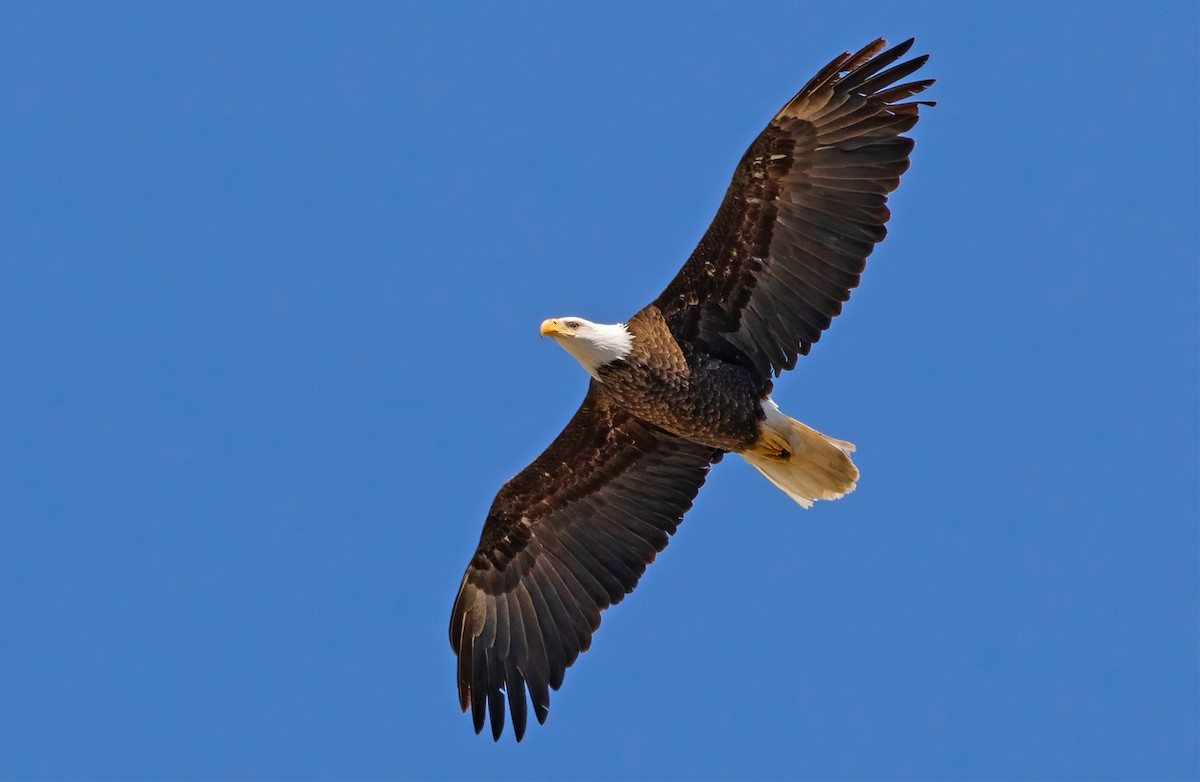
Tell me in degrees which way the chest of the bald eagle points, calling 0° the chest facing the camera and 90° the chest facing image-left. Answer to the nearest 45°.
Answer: approximately 90°
